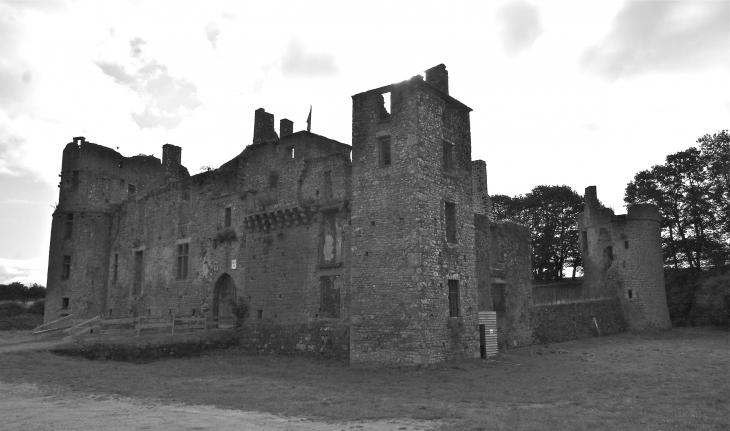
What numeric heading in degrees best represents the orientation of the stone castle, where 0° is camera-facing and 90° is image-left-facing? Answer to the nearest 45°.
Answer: approximately 45°

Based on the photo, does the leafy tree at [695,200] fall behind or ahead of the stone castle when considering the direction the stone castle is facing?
behind

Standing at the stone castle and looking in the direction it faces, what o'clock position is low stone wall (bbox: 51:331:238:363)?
The low stone wall is roughly at 1 o'clock from the stone castle.

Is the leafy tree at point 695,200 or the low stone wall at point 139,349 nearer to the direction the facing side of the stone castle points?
the low stone wall
